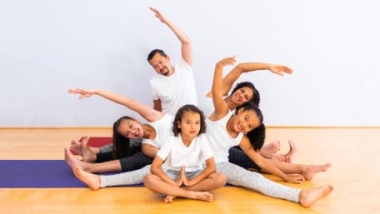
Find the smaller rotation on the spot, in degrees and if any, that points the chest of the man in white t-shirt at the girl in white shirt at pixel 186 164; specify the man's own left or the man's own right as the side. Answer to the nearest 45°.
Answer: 0° — they already face them

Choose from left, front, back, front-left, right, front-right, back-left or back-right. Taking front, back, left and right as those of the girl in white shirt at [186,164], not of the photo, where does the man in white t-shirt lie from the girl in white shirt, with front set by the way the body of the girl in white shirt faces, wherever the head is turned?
back

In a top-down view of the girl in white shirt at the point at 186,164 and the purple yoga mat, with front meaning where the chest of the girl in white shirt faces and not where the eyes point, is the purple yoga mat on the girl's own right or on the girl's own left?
on the girl's own right

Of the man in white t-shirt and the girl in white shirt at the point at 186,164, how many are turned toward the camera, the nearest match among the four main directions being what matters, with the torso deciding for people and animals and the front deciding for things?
2

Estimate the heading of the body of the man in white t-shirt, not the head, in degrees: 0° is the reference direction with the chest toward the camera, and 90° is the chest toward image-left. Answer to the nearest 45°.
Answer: approximately 0°

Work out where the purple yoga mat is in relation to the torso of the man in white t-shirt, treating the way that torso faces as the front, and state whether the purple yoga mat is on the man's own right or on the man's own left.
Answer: on the man's own right

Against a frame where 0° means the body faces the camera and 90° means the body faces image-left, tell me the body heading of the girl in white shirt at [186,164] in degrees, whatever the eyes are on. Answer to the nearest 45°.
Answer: approximately 0°
